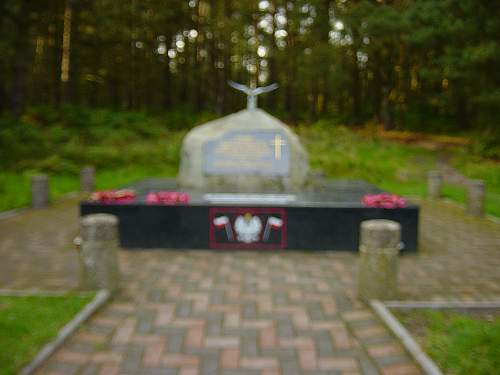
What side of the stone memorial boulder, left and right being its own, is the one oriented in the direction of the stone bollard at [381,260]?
front

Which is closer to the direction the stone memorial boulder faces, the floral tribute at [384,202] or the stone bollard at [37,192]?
the floral tribute

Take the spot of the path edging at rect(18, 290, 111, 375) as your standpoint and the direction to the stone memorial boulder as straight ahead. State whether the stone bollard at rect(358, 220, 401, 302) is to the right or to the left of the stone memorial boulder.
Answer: right

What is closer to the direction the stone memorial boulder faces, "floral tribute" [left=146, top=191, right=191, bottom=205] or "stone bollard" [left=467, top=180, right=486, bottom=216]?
the floral tribute

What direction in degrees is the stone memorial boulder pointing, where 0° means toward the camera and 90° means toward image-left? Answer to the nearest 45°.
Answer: approximately 0°

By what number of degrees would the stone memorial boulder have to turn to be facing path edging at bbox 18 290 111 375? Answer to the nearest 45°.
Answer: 0° — it already faces it

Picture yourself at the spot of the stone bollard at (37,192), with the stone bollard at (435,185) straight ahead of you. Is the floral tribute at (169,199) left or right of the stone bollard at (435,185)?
right

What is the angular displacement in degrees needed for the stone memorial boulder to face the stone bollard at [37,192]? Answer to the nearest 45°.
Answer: approximately 90° to its right

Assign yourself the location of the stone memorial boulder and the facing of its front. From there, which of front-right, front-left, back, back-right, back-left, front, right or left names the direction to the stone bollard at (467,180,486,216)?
left

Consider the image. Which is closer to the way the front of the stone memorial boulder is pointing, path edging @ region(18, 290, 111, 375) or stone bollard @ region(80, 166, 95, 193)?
the path edging

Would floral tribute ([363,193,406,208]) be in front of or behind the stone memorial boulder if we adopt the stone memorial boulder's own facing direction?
in front

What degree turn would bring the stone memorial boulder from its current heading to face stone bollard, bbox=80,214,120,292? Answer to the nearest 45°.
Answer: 0° — it already faces it

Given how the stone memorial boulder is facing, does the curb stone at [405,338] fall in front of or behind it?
in front

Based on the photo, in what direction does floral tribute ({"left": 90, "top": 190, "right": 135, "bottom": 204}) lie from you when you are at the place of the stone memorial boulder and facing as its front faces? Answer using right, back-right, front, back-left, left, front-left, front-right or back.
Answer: front-right
